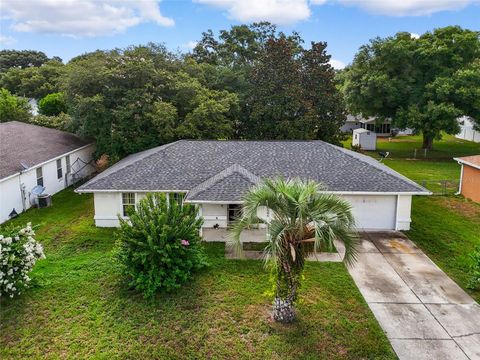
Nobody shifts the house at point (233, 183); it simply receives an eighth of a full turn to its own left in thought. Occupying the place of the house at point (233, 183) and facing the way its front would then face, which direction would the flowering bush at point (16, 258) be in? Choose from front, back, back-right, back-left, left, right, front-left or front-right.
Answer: right

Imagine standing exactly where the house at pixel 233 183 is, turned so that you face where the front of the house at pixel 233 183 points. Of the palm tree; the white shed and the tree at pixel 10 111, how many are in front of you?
1

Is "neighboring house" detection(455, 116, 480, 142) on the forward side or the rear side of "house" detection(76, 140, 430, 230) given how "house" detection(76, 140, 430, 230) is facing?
on the rear side

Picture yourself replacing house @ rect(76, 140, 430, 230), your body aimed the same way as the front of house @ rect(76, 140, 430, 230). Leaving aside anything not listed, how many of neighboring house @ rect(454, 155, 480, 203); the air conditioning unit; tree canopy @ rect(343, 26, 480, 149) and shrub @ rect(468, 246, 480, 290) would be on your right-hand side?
1

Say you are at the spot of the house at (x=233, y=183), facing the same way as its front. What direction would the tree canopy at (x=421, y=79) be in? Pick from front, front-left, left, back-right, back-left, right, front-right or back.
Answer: back-left

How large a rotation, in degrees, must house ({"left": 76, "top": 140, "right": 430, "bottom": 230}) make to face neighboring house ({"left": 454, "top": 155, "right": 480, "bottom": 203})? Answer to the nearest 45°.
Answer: approximately 90° to its left

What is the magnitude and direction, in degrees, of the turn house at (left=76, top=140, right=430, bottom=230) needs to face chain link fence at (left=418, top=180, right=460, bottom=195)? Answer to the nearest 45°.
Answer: approximately 135° to its left

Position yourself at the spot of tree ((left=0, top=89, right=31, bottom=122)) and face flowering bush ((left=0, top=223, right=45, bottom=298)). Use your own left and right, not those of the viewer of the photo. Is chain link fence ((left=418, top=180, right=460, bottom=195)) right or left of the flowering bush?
left

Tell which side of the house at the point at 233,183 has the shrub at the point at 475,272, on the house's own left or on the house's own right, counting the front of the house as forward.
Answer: on the house's own left

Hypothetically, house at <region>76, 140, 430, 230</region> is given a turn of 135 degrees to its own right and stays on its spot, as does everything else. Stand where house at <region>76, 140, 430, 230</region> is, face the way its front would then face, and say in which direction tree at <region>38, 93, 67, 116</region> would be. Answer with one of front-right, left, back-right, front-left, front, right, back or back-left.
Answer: front

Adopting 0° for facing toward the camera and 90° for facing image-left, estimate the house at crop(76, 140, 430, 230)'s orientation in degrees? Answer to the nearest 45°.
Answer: approximately 0°

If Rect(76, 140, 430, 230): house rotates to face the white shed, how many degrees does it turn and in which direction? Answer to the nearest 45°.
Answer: approximately 135° to its left

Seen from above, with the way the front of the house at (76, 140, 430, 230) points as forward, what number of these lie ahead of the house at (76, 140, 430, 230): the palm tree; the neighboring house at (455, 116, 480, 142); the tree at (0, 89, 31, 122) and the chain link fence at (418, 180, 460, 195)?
1
